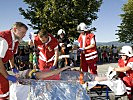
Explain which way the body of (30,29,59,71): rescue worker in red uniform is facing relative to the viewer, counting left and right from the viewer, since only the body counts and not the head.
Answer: facing the viewer

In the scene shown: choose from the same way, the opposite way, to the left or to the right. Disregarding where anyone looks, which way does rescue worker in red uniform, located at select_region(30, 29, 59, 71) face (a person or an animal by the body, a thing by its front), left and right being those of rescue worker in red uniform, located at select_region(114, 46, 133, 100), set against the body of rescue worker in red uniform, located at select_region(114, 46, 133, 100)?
to the left

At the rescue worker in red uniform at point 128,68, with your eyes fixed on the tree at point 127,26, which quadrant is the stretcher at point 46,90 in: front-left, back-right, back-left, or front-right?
back-left

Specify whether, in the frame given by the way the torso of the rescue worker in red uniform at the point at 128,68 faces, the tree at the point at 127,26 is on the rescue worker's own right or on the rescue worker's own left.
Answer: on the rescue worker's own right

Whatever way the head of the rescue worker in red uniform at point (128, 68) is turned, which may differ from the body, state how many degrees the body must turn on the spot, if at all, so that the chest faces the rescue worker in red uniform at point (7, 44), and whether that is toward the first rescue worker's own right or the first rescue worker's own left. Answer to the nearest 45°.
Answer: approximately 45° to the first rescue worker's own left

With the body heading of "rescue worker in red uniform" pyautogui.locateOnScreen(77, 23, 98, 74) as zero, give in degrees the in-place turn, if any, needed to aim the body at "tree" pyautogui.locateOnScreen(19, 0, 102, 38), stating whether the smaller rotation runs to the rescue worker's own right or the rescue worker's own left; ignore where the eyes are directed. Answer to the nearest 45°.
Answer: approximately 135° to the rescue worker's own right

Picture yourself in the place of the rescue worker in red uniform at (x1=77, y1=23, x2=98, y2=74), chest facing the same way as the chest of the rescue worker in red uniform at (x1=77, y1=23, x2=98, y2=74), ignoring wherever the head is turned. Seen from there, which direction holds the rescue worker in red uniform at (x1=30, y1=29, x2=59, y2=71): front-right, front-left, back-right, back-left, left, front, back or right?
front

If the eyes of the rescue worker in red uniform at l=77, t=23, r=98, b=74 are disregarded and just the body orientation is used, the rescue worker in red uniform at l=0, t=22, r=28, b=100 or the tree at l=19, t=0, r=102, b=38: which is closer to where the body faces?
the rescue worker in red uniform

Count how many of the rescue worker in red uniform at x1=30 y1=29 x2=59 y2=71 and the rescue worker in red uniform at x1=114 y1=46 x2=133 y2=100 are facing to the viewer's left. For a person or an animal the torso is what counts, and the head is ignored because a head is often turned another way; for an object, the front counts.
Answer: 1

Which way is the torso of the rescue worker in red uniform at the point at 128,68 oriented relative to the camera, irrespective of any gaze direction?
to the viewer's left

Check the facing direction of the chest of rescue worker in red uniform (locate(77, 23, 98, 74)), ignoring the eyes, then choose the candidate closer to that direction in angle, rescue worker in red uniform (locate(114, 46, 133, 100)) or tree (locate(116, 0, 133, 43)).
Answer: the rescue worker in red uniform

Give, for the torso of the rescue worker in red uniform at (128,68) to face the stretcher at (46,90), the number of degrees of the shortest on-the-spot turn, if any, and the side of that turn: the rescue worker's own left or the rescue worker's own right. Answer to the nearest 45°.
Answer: approximately 45° to the rescue worker's own left

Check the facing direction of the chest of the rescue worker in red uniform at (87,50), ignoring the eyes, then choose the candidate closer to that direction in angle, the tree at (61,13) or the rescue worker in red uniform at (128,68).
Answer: the rescue worker in red uniform

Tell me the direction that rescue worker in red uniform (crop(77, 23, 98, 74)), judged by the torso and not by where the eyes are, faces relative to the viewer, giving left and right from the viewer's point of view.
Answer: facing the viewer and to the left of the viewer

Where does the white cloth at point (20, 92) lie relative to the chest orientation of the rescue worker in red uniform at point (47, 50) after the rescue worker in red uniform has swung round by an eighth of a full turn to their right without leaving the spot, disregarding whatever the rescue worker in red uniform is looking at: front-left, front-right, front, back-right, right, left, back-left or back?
front-left
